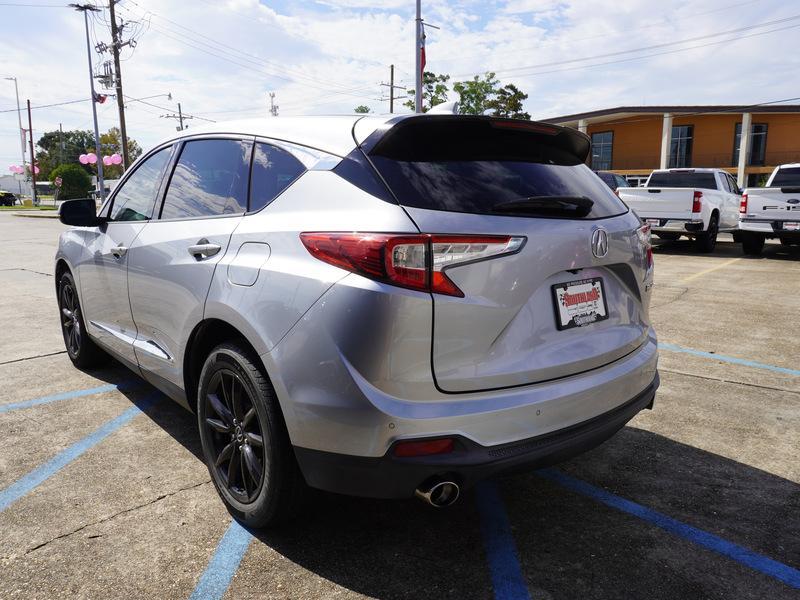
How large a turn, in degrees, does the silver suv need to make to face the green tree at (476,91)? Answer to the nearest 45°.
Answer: approximately 45° to its right

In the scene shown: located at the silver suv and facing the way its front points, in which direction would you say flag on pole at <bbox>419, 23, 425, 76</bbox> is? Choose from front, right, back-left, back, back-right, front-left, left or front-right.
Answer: front-right

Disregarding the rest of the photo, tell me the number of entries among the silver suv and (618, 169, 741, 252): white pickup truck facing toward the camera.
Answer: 0

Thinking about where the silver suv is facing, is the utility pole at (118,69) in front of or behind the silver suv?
in front

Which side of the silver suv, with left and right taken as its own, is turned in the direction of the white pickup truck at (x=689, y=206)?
right

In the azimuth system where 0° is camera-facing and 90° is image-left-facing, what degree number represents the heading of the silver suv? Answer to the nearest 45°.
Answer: approximately 135°

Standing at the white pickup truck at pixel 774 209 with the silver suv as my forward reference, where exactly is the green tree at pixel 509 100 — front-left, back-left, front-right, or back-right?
back-right

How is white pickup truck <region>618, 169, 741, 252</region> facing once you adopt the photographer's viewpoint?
facing away from the viewer and to the right of the viewer

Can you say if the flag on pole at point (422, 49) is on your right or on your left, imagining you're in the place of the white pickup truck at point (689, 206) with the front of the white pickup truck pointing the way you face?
on your left

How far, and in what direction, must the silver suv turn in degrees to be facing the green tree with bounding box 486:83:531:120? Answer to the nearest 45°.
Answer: approximately 45° to its right
